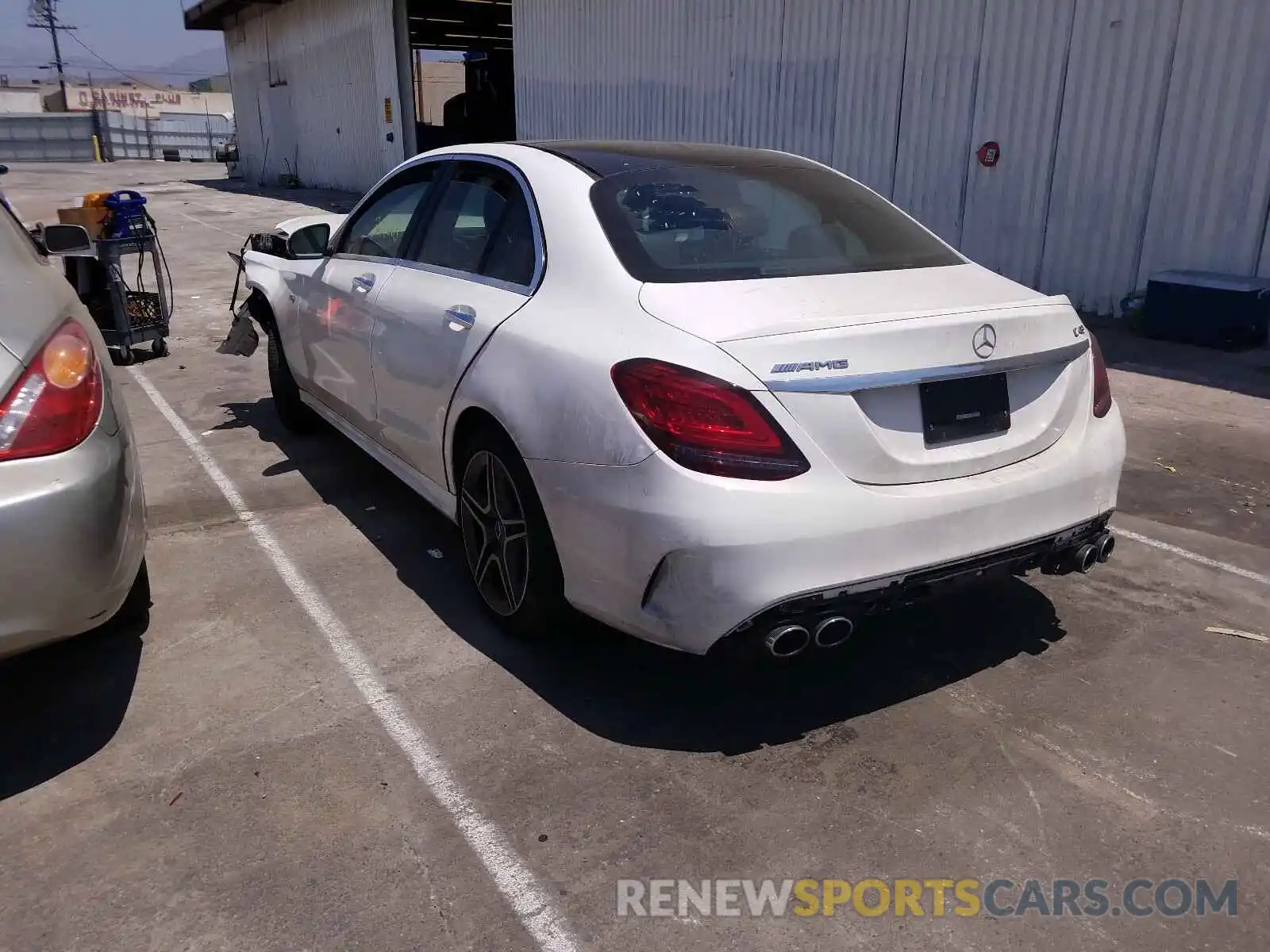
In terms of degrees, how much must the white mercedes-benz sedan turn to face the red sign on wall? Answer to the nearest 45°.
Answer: approximately 45° to its right

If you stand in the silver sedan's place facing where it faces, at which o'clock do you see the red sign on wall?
The red sign on wall is roughly at 2 o'clock from the silver sedan.

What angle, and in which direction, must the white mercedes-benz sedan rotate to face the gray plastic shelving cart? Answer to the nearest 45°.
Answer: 0° — it already faces it

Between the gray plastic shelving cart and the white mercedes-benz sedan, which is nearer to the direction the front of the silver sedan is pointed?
the gray plastic shelving cart

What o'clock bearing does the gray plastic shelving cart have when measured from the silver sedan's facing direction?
The gray plastic shelving cart is roughly at 12 o'clock from the silver sedan.

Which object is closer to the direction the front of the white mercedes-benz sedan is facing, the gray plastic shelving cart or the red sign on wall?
the gray plastic shelving cart

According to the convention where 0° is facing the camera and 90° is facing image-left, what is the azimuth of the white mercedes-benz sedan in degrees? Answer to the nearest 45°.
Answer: approximately 135°

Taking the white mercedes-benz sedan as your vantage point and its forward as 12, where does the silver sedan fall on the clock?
The silver sedan is roughly at 10 o'clock from the white mercedes-benz sedan.

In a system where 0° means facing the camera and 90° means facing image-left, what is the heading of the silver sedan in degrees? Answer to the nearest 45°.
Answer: approximately 180°

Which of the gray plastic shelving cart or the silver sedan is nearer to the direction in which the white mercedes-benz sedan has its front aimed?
the gray plastic shelving cart
